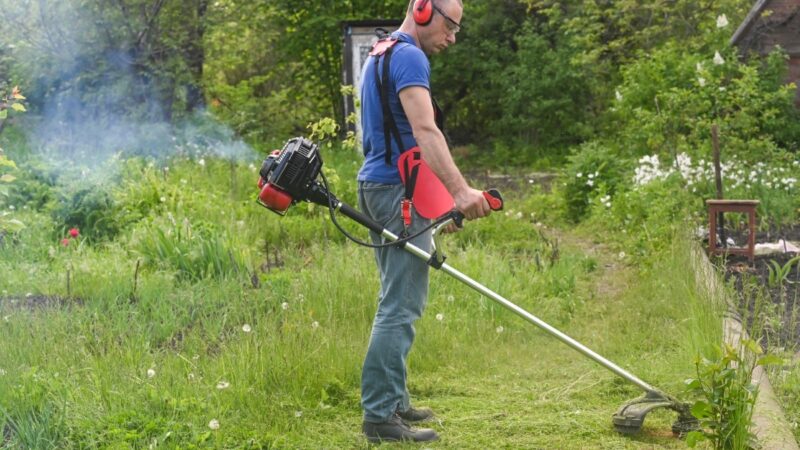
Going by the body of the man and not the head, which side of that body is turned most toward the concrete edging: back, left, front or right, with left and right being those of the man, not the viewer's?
front

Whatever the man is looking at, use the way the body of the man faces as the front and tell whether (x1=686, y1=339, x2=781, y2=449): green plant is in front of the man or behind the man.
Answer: in front

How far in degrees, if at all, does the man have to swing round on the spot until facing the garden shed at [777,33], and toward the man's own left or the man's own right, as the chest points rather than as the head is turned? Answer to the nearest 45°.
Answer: approximately 45° to the man's own left

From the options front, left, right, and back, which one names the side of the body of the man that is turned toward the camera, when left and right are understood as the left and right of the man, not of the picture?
right

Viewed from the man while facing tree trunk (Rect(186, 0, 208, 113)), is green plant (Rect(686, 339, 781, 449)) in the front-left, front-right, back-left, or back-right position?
back-right

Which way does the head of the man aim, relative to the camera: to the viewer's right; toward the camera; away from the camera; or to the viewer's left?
to the viewer's right
